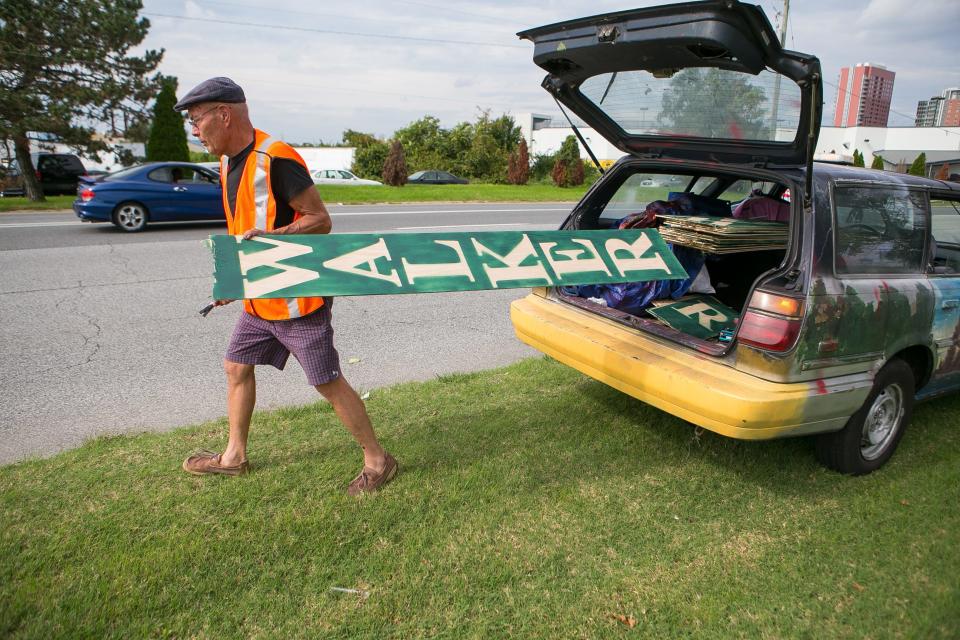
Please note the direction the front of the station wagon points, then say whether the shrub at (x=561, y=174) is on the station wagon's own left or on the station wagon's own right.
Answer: on the station wagon's own left

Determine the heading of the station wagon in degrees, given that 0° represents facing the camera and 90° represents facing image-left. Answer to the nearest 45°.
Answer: approximately 225°

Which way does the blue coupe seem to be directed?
to the viewer's right

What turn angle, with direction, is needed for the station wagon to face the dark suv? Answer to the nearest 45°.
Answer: approximately 90° to its left

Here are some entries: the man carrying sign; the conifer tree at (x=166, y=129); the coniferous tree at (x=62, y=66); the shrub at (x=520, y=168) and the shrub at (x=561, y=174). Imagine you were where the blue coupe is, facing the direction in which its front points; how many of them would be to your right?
1

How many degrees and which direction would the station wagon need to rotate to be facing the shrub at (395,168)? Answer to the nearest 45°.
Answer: approximately 90° to its left

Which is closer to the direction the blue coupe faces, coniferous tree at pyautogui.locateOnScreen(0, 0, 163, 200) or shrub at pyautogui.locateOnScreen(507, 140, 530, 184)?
the shrub

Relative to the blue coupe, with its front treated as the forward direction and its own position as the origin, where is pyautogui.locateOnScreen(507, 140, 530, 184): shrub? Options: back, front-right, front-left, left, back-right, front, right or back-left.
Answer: front-left

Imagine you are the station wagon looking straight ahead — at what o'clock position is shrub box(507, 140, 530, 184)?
The shrub is roughly at 10 o'clock from the station wagon.

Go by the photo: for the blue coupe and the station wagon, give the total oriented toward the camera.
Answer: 0

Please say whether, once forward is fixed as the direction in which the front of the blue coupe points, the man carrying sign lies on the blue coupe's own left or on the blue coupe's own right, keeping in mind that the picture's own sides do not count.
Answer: on the blue coupe's own right

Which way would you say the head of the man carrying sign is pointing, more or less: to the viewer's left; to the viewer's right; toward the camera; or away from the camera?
to the viewer's left
